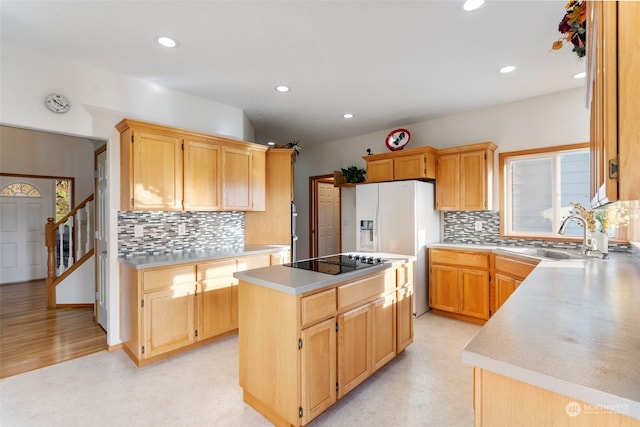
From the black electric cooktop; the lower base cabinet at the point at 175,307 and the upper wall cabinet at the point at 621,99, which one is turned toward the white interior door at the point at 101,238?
the upper wall cabinet

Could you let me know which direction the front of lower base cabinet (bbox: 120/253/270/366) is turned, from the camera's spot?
facing the viewer and to the right of the viewer

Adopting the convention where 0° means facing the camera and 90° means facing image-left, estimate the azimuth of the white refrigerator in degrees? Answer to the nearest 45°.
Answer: approximately 45°

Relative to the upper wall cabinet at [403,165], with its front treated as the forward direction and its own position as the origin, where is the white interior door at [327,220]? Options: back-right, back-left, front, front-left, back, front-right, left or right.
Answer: right

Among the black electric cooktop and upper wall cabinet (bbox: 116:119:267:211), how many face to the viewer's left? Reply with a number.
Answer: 0

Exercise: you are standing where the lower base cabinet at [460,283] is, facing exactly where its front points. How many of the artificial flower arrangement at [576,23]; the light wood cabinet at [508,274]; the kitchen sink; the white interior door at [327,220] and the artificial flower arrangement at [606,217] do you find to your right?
1

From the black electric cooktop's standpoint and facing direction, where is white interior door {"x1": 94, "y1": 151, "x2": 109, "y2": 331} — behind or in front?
behind

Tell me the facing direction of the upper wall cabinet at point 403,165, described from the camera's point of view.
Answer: facing the viewer and to the left of the viewer

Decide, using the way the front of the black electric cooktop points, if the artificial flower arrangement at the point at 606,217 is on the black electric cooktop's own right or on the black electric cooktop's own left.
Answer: on the black electric cooktop's own left

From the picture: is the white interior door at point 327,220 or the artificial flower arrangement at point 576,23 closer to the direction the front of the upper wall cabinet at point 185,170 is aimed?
the artificial flower arrangement

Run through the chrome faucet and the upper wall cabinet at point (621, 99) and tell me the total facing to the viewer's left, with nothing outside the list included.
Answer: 2

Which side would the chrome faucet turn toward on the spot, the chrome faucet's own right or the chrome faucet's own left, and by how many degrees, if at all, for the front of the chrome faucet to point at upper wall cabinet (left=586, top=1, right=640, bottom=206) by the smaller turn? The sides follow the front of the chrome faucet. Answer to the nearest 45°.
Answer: approximately 90° to the chrome faucet's own left

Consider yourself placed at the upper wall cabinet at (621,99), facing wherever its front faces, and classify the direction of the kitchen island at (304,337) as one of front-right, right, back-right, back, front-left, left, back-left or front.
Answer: front

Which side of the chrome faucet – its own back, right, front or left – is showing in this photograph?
left
